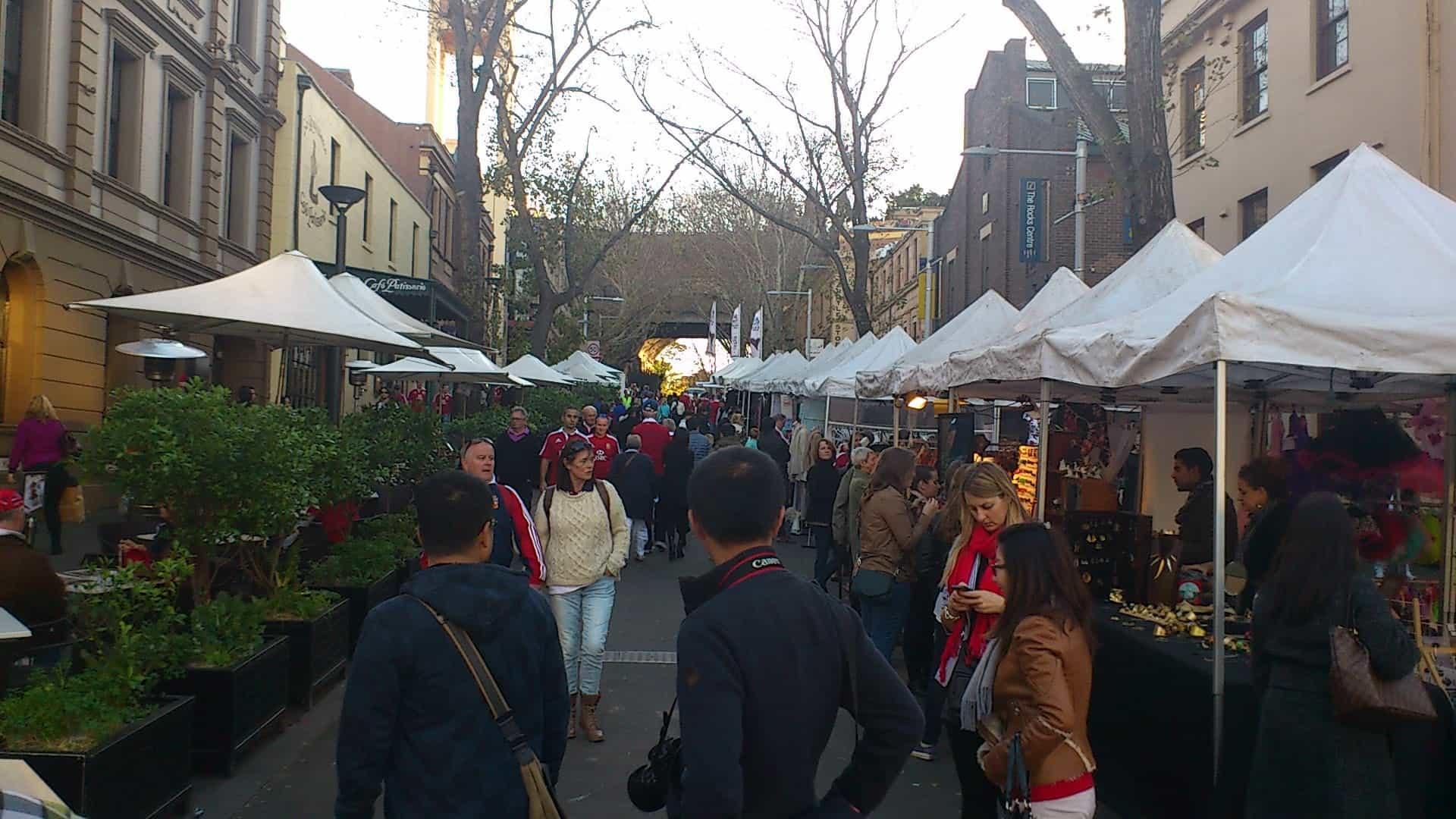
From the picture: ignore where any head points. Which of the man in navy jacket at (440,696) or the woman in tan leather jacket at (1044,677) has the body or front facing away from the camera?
the man in navy jacket

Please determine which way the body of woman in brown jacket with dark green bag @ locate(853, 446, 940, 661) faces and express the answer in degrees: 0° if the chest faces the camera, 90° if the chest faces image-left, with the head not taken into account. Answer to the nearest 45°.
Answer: approximately 225°

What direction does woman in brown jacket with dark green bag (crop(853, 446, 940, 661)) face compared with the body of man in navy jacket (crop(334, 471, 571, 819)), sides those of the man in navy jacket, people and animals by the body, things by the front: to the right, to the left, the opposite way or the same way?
to the right

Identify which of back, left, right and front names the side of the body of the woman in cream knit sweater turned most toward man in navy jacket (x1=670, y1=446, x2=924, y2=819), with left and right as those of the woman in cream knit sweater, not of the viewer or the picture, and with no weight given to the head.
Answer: front

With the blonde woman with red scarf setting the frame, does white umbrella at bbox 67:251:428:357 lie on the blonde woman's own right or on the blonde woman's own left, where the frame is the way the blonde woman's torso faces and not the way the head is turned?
on the blonde woman's own right

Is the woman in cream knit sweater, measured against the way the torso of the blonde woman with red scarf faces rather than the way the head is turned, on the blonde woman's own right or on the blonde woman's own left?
on the blonde woman's own right

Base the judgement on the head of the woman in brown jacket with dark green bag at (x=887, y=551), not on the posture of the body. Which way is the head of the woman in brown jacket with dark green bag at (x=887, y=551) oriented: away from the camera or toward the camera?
away from the camera

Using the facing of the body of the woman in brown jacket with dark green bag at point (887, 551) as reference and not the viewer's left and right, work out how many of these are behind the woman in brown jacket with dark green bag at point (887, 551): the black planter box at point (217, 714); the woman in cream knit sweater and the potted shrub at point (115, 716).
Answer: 3

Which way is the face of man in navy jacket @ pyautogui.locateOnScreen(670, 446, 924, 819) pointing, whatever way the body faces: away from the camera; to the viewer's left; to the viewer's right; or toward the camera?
away from the camera
